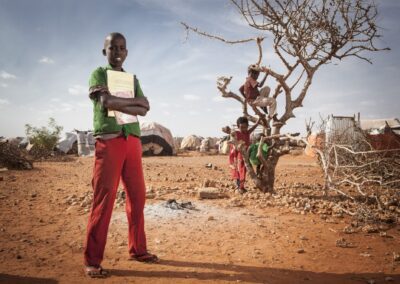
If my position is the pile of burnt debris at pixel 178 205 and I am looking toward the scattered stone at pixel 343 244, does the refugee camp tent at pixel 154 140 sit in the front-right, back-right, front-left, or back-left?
back-left

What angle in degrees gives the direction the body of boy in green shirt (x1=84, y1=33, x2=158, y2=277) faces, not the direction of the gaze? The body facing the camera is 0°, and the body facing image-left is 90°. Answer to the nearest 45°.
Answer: approximately 315°

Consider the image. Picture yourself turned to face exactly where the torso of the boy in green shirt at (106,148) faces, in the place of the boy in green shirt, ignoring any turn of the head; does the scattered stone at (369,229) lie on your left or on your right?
on your left

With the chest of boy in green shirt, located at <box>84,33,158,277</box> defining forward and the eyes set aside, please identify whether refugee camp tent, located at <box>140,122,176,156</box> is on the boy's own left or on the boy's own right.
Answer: on the boy's own left

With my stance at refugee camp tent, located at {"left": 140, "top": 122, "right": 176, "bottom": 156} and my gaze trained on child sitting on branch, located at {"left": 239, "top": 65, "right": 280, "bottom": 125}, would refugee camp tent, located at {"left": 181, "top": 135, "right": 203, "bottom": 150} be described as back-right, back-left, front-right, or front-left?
back-left

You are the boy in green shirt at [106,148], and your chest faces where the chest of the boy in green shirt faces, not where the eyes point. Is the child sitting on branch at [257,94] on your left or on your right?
on your left

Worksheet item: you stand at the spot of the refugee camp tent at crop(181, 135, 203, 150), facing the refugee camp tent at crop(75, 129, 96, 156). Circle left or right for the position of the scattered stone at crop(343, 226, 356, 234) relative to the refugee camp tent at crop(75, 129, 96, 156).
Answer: left

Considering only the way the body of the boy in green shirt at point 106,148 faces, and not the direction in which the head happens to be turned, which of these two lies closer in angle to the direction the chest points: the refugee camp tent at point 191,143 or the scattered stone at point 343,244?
the scattered stone

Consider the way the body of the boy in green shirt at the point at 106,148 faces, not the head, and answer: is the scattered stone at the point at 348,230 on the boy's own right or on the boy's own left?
on the boy's own left

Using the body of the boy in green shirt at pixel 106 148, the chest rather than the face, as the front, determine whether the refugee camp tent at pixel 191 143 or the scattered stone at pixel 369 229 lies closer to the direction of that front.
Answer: the scattered stone

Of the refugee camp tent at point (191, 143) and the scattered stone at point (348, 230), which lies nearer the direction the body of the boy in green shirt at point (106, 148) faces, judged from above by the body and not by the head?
the scattered stone

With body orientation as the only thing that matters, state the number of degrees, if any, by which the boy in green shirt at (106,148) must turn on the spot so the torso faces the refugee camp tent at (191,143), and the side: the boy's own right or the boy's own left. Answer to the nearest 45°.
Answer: approximately 135° to the boy's own left
